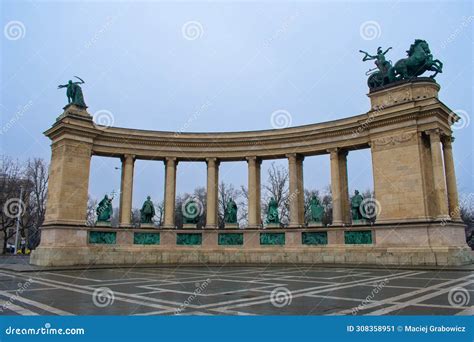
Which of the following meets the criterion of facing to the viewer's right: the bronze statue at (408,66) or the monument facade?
the bronze statue

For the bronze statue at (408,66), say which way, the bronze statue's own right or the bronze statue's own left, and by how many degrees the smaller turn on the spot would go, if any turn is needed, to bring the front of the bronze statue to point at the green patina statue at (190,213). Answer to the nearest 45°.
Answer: approximately 180°

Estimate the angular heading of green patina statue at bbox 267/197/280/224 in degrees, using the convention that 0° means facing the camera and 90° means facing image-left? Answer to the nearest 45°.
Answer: approximately 0°

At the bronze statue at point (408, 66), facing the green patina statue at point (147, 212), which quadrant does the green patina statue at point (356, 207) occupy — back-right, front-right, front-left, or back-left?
front-right

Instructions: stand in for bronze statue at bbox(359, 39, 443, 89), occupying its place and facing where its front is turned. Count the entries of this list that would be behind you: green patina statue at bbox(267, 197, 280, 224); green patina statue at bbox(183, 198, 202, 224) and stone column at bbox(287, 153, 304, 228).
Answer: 3

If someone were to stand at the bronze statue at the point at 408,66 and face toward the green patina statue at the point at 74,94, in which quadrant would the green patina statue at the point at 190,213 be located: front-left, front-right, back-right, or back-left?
front-right

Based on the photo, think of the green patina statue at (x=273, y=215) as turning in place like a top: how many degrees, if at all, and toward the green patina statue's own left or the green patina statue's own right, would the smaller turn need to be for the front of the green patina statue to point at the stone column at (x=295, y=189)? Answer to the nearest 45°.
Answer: approximately 45° to the green patina statue's own left

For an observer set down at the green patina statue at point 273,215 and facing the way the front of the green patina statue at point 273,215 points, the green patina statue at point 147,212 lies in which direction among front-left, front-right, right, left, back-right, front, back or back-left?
right

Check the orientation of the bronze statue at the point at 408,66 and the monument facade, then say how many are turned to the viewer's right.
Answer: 1

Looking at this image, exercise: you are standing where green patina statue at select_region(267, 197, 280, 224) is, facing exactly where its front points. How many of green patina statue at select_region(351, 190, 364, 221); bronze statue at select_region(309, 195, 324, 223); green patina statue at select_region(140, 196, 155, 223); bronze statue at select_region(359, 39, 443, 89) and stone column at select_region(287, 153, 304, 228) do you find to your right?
1

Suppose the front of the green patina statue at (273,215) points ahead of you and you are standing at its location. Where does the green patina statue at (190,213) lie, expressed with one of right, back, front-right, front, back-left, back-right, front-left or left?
right

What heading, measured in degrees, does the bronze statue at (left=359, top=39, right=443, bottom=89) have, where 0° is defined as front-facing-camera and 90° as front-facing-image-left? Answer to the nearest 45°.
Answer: approximately 270°

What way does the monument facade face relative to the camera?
toward the camera

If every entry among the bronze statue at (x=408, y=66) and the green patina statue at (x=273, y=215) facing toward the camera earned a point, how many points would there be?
1

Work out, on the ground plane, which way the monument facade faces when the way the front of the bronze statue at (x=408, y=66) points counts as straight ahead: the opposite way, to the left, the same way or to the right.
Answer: to the right
